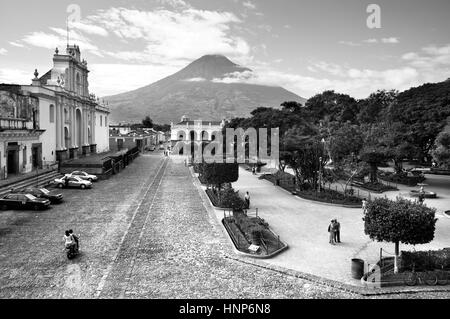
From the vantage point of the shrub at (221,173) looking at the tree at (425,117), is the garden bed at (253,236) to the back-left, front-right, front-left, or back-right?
back-right

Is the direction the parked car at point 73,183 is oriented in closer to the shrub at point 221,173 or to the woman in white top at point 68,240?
the shrub

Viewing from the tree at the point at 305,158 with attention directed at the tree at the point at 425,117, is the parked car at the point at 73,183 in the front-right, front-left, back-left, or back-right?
back-left

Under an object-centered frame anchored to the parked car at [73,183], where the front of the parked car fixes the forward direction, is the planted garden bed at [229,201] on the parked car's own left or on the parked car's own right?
on the parked car's own right

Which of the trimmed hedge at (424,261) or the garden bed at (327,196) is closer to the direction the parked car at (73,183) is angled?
the garden bed

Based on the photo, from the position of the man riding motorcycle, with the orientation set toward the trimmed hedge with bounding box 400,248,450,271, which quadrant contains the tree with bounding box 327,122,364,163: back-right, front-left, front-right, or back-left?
front-left

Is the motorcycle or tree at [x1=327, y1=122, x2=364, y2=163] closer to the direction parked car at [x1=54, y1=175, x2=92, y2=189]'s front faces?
the tree
